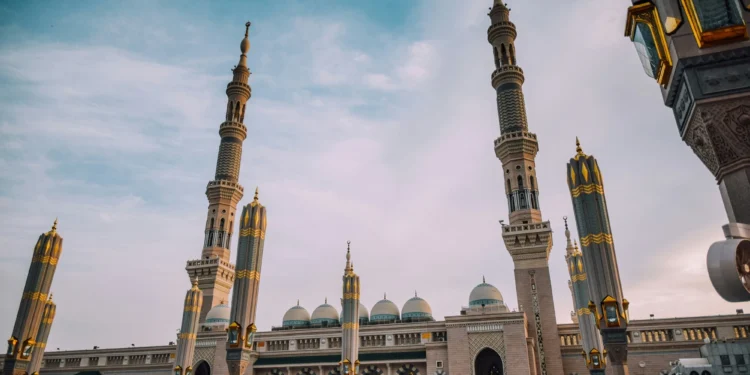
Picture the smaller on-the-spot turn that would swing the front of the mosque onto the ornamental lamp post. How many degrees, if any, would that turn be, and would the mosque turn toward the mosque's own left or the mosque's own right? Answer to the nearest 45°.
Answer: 0° — it already faces it

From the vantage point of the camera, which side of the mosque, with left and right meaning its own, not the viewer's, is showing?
front

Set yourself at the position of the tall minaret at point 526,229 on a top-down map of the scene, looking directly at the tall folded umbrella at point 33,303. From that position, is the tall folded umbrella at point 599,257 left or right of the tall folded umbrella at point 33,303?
left

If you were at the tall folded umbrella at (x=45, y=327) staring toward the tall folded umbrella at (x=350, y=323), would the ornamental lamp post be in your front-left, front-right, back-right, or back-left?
front-right
